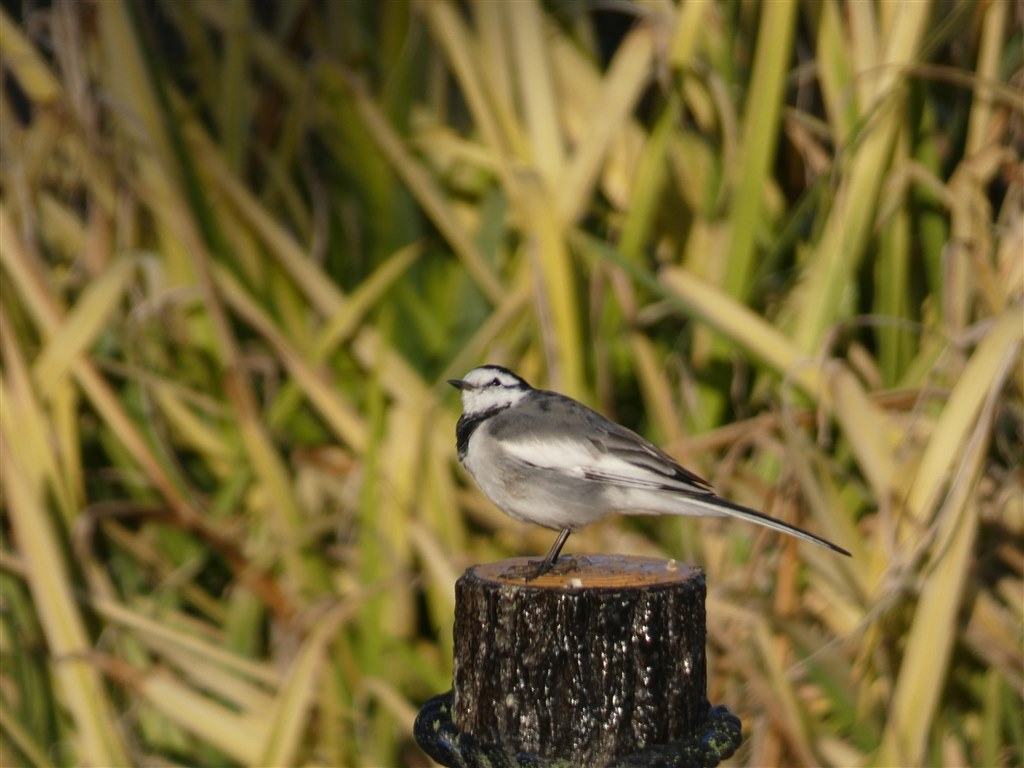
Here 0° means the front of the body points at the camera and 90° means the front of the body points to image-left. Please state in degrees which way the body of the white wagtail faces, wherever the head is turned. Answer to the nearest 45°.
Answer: approximately 90°
